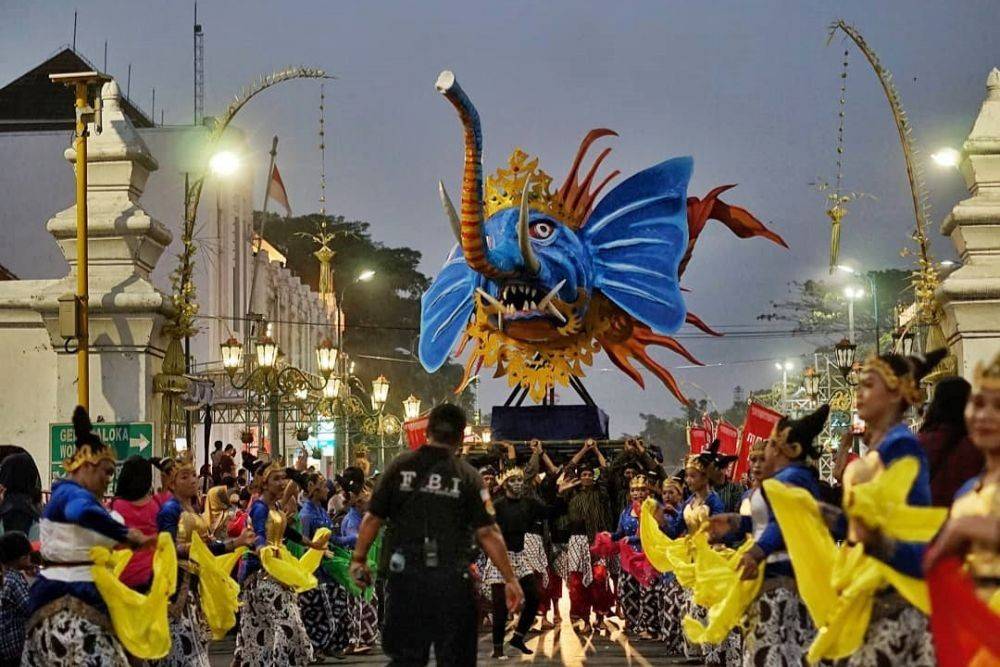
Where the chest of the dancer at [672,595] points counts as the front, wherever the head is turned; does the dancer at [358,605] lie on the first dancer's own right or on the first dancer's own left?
on the first dancer's own right

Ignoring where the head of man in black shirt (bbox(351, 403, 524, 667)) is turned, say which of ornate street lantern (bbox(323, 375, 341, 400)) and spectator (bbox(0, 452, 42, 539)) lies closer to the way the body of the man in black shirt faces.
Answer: the ornate street lantern

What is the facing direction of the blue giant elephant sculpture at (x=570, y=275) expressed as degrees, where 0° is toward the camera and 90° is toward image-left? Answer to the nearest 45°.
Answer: approximately 45°

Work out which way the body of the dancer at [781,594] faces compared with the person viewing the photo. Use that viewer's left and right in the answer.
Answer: facing to the left of the viewer

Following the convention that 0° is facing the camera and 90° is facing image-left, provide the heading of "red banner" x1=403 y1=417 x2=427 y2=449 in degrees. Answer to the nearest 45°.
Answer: approximately 0°

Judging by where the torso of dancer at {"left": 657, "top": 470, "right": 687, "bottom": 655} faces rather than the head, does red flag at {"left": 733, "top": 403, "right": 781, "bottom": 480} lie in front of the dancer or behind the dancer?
behind

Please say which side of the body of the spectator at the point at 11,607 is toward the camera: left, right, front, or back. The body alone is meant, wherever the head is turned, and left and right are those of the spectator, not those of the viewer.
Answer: right

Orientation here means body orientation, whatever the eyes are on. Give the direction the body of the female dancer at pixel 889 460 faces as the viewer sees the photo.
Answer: to the viewer's left

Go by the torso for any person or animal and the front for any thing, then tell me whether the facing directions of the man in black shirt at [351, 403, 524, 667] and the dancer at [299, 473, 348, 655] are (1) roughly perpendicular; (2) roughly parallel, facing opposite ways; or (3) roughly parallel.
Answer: roughly perpendicular

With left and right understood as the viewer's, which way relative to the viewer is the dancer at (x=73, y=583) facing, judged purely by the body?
facing to the right of the viewer

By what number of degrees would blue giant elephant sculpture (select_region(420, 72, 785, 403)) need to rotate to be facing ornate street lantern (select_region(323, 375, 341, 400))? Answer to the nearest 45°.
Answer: approximately 90° to its right

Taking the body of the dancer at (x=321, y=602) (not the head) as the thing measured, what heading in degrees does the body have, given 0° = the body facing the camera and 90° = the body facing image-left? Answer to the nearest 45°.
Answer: approximately 270°
